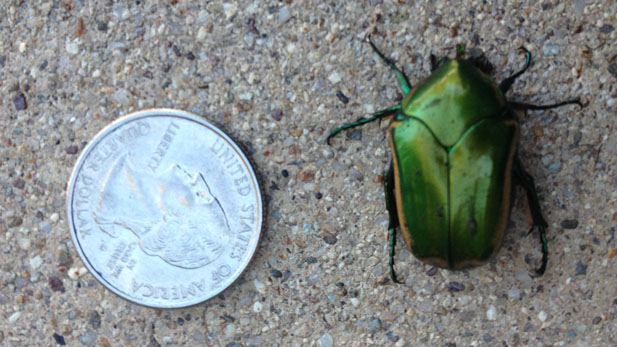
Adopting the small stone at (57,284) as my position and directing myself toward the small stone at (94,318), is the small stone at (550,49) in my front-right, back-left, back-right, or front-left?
front-left

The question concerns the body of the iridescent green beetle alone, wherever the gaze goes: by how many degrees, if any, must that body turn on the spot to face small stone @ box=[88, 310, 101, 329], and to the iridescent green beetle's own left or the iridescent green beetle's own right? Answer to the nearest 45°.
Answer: approximately 90° to the iridescent green beetle's own left

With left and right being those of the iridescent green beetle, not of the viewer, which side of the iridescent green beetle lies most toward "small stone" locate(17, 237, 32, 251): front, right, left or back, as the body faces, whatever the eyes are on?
left

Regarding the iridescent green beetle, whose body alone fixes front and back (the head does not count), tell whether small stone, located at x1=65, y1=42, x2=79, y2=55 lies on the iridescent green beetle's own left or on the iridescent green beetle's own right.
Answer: on the iridescent green beetle's own left

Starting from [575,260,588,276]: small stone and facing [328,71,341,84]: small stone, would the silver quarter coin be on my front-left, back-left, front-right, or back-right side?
front-left

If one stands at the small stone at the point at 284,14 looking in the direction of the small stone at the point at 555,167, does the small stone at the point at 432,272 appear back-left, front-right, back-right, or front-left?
front-right

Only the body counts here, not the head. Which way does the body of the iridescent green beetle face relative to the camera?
away from the camera
